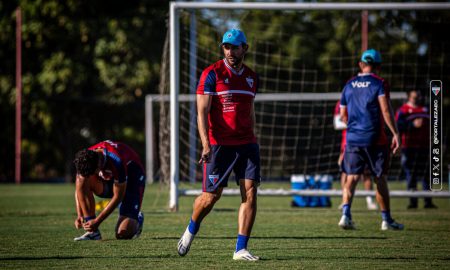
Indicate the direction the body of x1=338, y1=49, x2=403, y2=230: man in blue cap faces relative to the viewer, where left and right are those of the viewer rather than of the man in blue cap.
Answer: facing away from the viewer and to the right of the viewer

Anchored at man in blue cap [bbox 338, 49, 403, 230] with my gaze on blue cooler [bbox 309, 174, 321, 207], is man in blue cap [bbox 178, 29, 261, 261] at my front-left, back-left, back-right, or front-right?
back-left

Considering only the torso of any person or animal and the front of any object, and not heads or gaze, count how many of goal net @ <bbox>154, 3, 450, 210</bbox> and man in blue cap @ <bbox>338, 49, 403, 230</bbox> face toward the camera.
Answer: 1

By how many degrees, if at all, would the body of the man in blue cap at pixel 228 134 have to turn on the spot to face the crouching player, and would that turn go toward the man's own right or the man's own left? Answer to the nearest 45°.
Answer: approximately 180°

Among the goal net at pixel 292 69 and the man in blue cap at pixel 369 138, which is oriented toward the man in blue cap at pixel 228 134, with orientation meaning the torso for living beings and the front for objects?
the goal net

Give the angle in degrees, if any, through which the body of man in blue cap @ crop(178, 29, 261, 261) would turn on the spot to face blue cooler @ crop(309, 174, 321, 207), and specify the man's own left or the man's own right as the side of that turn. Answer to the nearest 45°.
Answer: approximately 135° to the man's own left

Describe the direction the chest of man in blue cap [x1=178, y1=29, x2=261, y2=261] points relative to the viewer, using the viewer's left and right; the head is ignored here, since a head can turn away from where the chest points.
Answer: facing the viewer and to the right of the viewer

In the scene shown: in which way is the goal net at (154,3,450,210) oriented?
toward the camera

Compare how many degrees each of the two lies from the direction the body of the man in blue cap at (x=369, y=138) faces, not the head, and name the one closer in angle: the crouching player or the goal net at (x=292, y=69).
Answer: the goal net

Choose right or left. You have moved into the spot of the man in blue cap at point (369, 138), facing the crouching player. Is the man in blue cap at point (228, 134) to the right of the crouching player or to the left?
left
